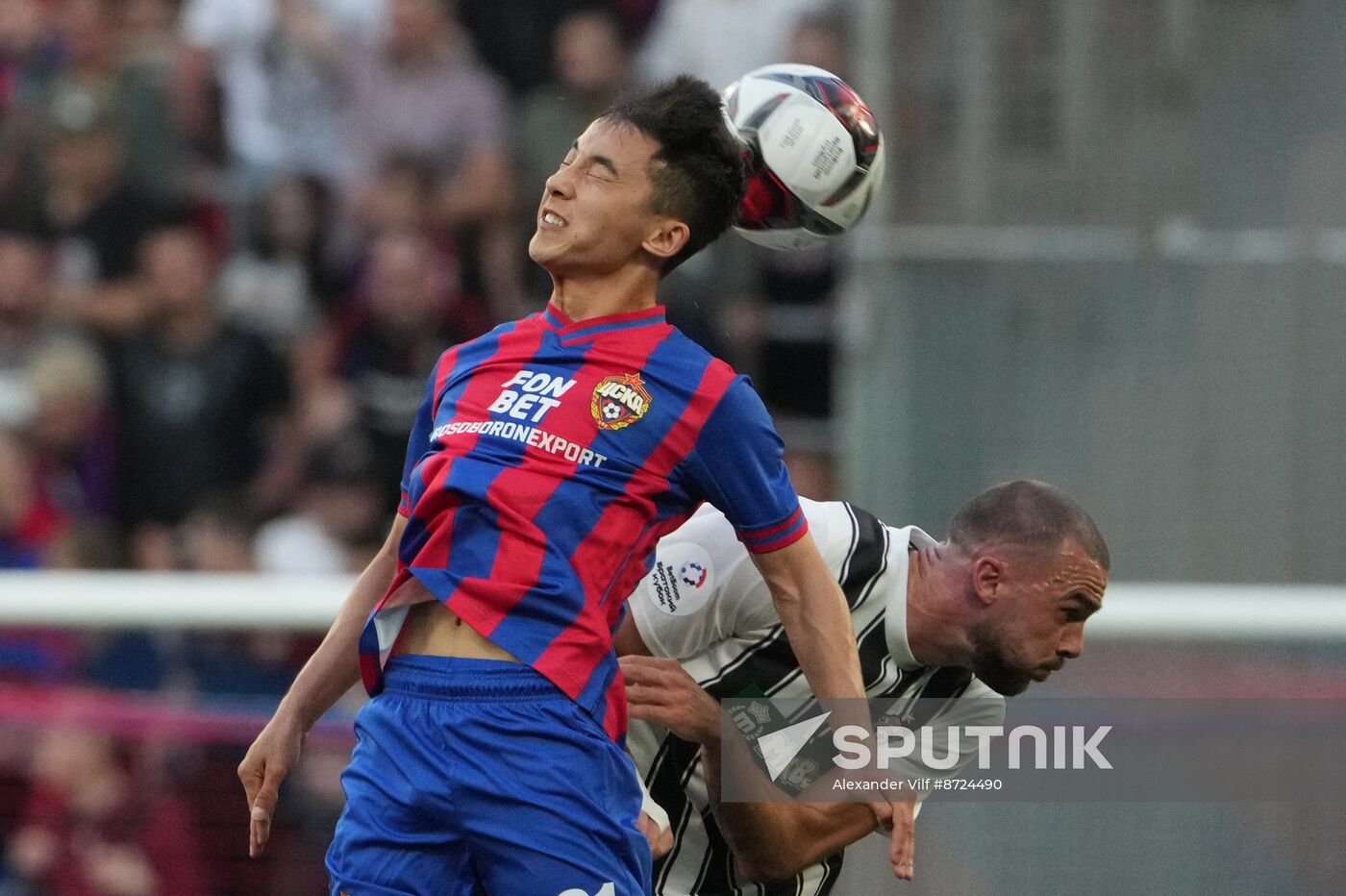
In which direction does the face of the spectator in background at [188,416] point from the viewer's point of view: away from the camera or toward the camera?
toward the camera

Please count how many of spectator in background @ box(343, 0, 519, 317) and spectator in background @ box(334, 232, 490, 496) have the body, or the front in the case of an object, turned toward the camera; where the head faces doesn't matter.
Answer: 2

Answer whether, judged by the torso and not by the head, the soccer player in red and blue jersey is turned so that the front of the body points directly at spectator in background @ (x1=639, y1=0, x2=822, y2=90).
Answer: no

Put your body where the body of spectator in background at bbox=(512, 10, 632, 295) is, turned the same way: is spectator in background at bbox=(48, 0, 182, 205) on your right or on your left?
on your right

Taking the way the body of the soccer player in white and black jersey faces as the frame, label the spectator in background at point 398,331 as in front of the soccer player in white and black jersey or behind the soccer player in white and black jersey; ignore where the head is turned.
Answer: behind

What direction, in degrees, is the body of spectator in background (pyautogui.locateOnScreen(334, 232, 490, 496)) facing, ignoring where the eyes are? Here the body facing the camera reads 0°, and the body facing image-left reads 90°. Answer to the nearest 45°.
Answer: approximately 0°

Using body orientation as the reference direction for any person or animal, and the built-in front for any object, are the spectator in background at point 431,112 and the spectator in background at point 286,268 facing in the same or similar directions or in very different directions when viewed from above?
same or similar directions

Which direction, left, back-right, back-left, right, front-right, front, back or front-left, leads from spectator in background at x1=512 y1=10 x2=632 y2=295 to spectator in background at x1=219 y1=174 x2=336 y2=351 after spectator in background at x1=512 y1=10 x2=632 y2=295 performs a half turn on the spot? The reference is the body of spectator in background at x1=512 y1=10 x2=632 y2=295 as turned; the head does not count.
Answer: left

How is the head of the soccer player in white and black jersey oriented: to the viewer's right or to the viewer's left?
to the viewer's right

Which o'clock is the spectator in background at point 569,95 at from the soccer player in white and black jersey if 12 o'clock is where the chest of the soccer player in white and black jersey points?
The spectator in background is roughly at 7 o'clock from the soccer player in white and black jersey.

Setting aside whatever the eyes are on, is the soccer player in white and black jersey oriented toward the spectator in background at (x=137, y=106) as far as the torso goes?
no

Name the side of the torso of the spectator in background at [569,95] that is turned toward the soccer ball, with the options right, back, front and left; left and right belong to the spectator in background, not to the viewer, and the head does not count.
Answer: front

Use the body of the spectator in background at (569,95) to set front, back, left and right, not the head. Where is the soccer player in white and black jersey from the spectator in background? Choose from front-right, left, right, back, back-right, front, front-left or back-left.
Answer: front

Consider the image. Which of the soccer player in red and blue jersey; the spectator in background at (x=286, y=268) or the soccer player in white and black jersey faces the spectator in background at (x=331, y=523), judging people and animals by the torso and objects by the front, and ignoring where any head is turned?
the spectator in background at (x=286, y=268)

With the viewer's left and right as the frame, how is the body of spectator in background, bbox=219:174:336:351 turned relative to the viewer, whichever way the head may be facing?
facing the viewer

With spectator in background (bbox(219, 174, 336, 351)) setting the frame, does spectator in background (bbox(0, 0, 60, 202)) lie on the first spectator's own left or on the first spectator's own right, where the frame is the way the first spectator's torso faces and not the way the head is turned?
on the first spectator's own right

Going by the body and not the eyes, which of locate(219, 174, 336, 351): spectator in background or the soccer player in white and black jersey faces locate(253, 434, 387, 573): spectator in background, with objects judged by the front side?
locate(219, 174, 336, 351): spectator in background

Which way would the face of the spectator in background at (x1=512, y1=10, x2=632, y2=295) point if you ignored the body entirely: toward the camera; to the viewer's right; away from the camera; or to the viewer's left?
toward the camera

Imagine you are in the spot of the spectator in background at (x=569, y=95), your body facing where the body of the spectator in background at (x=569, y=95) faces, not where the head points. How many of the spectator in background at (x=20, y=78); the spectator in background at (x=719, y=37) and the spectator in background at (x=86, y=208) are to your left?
1

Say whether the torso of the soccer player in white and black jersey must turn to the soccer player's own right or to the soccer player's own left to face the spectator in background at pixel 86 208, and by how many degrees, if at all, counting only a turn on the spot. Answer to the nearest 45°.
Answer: approximately 180°

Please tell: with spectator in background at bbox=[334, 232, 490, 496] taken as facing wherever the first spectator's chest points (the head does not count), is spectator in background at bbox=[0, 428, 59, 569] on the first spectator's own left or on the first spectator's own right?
on the first spectator's own right

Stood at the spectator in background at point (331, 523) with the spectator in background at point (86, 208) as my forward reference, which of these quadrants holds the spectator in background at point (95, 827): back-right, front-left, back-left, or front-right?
back-left
